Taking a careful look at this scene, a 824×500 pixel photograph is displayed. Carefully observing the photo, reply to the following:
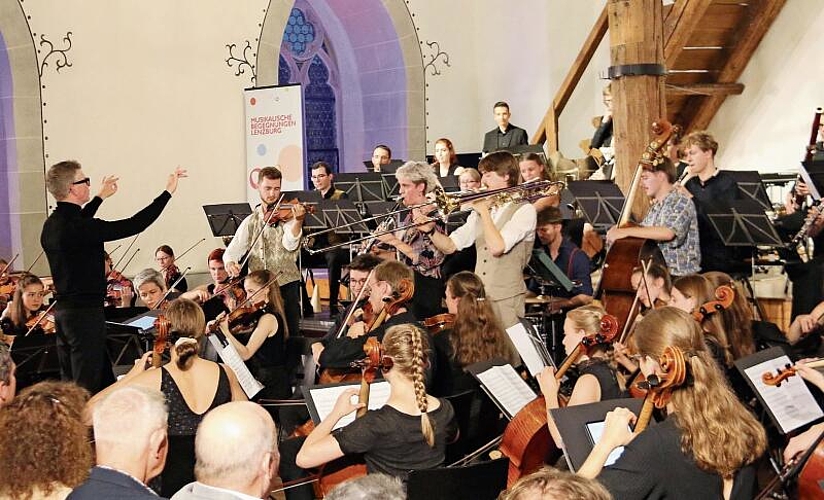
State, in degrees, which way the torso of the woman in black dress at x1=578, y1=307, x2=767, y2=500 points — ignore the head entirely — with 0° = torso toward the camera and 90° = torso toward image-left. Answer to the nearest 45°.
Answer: approximately 135°

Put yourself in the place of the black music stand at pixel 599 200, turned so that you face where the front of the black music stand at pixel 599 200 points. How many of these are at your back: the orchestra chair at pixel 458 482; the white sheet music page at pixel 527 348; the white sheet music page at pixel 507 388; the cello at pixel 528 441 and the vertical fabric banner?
4

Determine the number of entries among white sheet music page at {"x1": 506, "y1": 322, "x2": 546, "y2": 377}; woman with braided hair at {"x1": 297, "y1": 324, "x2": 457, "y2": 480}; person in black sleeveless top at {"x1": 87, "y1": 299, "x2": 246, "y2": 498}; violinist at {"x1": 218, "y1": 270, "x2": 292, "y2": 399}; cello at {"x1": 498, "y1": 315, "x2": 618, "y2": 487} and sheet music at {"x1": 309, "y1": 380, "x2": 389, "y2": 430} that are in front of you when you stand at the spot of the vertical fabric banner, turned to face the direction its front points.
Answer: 6

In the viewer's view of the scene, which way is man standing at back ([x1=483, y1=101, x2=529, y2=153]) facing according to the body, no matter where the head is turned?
toward the camera

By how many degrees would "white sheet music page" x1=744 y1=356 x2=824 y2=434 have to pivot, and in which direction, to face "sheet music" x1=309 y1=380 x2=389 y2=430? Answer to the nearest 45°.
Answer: approximately 135° to its right

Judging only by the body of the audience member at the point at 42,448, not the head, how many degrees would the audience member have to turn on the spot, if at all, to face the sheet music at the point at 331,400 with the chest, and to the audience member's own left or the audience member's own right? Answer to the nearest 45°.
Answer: approximately 45° to the audience member's own right

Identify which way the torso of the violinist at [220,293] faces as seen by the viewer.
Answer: toward the camera

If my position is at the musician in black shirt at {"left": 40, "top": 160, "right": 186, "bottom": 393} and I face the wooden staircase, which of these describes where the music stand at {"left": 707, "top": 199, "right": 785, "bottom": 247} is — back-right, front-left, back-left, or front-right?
front-right

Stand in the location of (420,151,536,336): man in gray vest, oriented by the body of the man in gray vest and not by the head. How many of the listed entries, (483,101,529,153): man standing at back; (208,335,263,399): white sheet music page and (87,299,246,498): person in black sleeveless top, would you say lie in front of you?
2

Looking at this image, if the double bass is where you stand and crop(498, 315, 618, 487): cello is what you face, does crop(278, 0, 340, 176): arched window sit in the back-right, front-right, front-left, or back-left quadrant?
back-right

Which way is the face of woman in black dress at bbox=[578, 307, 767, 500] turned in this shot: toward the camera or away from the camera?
away from the camera

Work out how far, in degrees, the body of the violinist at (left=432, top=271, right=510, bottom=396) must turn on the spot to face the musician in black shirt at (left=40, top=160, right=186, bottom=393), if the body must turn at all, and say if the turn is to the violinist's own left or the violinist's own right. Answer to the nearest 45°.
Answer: approximately 45° to the violinist's own left

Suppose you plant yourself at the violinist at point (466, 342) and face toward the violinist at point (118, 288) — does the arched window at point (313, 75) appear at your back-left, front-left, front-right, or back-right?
front-right

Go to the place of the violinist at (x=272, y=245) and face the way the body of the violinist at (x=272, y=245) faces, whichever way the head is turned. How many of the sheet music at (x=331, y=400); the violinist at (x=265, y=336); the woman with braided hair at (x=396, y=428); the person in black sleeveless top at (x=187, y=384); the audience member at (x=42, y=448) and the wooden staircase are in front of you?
5

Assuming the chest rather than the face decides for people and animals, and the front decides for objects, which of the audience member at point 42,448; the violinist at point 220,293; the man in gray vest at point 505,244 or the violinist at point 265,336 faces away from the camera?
the audience member

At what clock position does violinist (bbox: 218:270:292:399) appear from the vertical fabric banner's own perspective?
The violinist is roughly at 12 o'clock from the vertical fabric banner.

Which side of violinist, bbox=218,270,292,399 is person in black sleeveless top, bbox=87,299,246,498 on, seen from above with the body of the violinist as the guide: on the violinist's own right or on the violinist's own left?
on the violinist's own left

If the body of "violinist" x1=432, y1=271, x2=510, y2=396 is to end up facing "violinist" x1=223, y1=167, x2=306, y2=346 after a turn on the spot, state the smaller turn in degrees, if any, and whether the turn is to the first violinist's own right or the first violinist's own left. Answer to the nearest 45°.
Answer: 0° — they already face them
